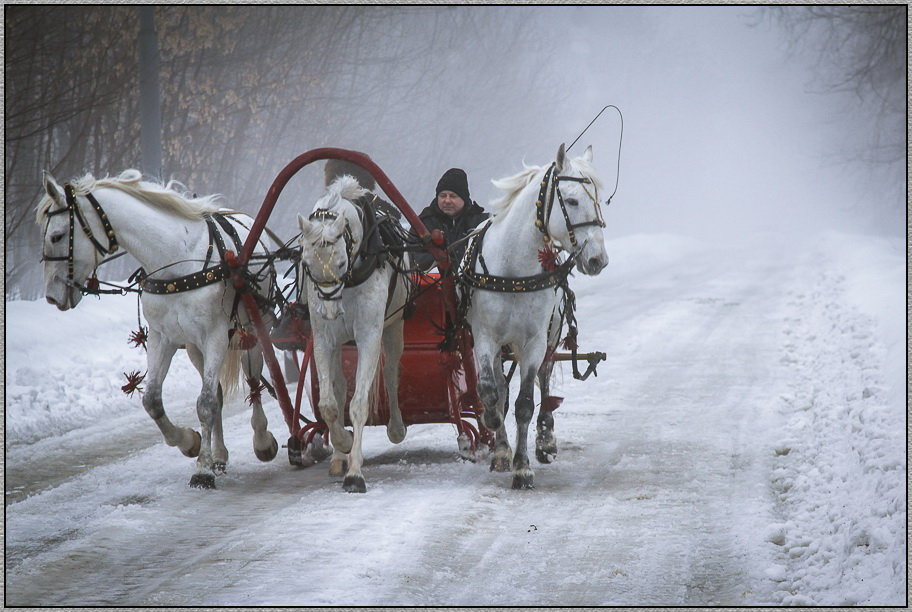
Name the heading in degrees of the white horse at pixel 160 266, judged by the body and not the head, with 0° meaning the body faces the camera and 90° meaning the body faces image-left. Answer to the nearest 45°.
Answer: approximately 45°

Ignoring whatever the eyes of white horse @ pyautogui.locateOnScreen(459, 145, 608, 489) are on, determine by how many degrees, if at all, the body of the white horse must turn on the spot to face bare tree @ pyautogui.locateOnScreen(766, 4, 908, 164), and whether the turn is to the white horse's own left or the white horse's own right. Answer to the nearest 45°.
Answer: approximately 135° to the white horse's own left

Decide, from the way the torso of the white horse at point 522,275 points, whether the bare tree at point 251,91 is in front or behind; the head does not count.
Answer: behind

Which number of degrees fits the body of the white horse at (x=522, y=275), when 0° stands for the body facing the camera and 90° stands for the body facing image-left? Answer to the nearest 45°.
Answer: approximately 0°

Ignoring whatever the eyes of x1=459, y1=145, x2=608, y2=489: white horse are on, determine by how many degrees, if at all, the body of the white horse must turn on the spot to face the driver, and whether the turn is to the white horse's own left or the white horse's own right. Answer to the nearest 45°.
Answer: approximately 135° to the white horse's own right

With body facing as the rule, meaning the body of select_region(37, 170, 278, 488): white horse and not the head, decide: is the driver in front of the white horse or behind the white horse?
behind

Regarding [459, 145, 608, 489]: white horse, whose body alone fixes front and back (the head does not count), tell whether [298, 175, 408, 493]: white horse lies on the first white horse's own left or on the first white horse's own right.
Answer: on the first white horse's own right

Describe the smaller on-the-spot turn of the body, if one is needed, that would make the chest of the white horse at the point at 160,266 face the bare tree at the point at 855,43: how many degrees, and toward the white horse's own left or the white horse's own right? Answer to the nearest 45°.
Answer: approximately 180°
